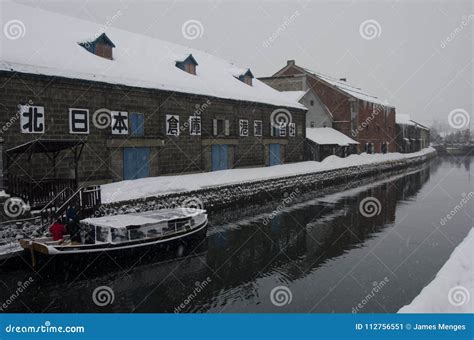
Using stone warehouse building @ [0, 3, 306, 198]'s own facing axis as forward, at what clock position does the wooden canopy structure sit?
The wooden canopy structure is roughly at 2 o'clock from the stone warehouse building.

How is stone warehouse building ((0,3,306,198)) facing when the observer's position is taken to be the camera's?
facing the viewer and to the right of the viewer

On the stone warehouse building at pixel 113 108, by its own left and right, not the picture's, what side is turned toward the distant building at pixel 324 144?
left

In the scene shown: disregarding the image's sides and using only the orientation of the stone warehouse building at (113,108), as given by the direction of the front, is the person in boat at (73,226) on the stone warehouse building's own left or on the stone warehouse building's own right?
on the stone warehouse building's own right

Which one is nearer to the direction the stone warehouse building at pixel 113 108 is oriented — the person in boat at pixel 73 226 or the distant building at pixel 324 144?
the person in boat
